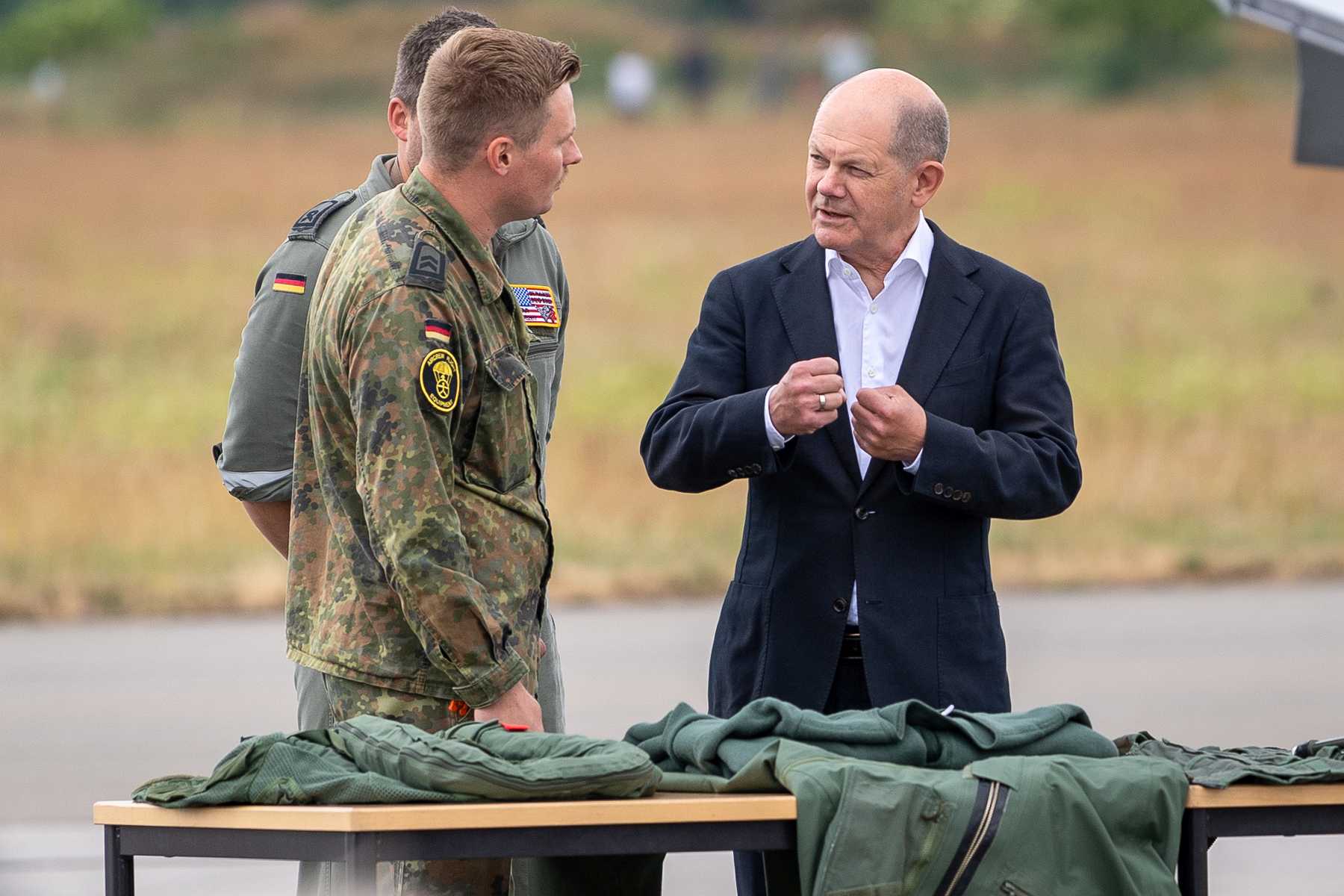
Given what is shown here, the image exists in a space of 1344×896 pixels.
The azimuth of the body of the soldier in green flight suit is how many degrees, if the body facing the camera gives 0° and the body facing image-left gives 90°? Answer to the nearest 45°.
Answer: approximately 315°

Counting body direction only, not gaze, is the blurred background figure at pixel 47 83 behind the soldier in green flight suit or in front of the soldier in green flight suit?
behind

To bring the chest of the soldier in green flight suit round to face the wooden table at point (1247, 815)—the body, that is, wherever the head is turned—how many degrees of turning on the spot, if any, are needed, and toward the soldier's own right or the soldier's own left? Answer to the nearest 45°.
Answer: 0° — they already face it

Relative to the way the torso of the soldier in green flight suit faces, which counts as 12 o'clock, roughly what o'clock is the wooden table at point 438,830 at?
The wooden table is roughly at 1 o'clock from the soldier in green flight suit.

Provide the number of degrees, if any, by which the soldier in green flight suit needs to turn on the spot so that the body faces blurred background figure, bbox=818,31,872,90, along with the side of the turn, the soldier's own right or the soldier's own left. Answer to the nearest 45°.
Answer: approximately 135° to the soldier's own left

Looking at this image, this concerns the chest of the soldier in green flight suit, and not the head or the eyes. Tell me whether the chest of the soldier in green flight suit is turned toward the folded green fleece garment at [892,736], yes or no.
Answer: yes

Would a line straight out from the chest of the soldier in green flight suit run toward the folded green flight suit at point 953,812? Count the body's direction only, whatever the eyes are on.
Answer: yes

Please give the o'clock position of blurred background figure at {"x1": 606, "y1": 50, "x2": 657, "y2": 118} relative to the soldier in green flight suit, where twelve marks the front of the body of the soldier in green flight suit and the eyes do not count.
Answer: The blurred background figure is roughly at 8 o'clock from the soldier in green flight suit.

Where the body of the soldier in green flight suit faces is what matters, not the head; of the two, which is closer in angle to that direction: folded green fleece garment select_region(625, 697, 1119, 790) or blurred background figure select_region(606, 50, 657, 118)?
the folded green fleece garment

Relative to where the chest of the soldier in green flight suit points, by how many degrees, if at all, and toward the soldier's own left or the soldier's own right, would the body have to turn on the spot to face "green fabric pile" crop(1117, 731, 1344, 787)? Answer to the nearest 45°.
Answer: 0° — they already face it
